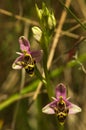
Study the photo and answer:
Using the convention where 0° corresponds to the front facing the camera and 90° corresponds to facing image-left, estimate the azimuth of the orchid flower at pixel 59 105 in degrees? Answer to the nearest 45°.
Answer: approximately 0°
